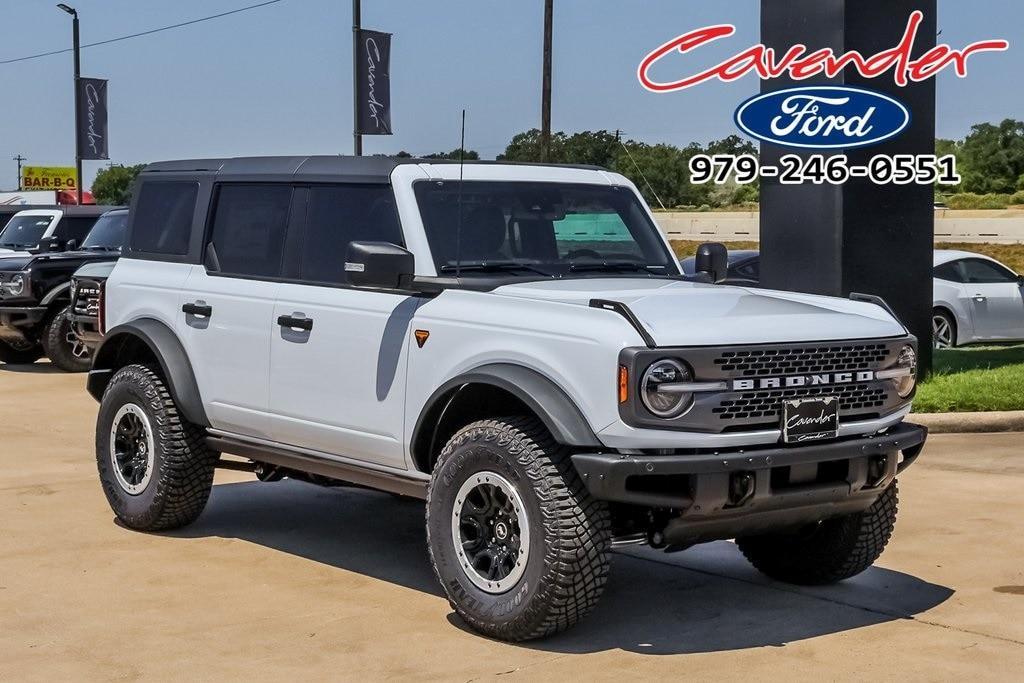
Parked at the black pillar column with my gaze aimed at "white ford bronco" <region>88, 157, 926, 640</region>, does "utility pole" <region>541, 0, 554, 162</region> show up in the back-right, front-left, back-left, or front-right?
back-right

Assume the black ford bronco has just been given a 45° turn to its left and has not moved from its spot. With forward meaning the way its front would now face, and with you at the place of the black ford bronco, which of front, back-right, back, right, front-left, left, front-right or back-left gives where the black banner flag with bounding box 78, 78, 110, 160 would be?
back

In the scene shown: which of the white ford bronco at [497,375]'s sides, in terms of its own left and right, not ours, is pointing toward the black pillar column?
left

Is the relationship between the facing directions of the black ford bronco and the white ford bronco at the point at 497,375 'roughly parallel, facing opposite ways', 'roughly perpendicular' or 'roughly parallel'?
roughly perpendicular

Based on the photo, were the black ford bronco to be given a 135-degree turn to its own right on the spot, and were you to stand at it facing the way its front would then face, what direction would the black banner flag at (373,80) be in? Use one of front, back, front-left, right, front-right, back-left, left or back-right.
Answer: front-right

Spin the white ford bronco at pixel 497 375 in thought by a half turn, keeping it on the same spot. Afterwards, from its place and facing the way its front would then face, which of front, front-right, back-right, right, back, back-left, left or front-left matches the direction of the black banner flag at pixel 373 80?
front-right

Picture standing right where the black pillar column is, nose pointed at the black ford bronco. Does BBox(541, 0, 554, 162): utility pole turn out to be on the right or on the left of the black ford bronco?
right

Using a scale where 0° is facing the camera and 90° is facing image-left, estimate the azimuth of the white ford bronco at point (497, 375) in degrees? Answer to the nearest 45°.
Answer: approximately 315°

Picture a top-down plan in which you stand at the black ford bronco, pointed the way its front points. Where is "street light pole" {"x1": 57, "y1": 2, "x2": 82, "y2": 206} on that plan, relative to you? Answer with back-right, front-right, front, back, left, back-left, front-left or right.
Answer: back-right

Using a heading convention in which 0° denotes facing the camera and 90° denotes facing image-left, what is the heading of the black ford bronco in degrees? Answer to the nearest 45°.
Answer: approximately 45°
